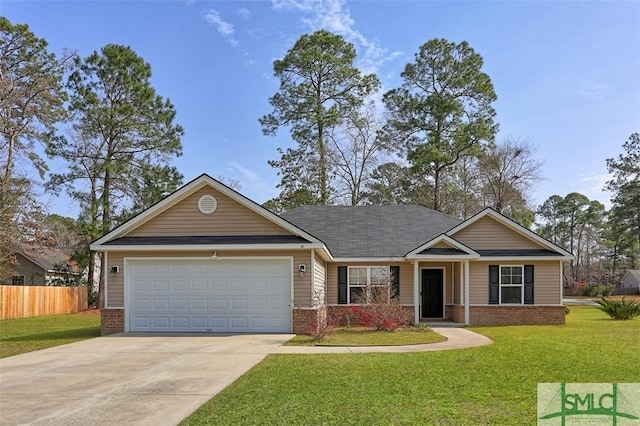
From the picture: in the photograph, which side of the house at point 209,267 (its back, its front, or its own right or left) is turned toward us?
front

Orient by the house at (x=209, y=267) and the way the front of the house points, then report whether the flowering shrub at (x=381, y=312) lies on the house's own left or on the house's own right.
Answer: on the house's own left

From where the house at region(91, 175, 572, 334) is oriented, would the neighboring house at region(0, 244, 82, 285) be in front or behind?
behind

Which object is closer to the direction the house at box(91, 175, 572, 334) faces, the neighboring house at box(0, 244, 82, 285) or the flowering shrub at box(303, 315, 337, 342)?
the flowering shrub
